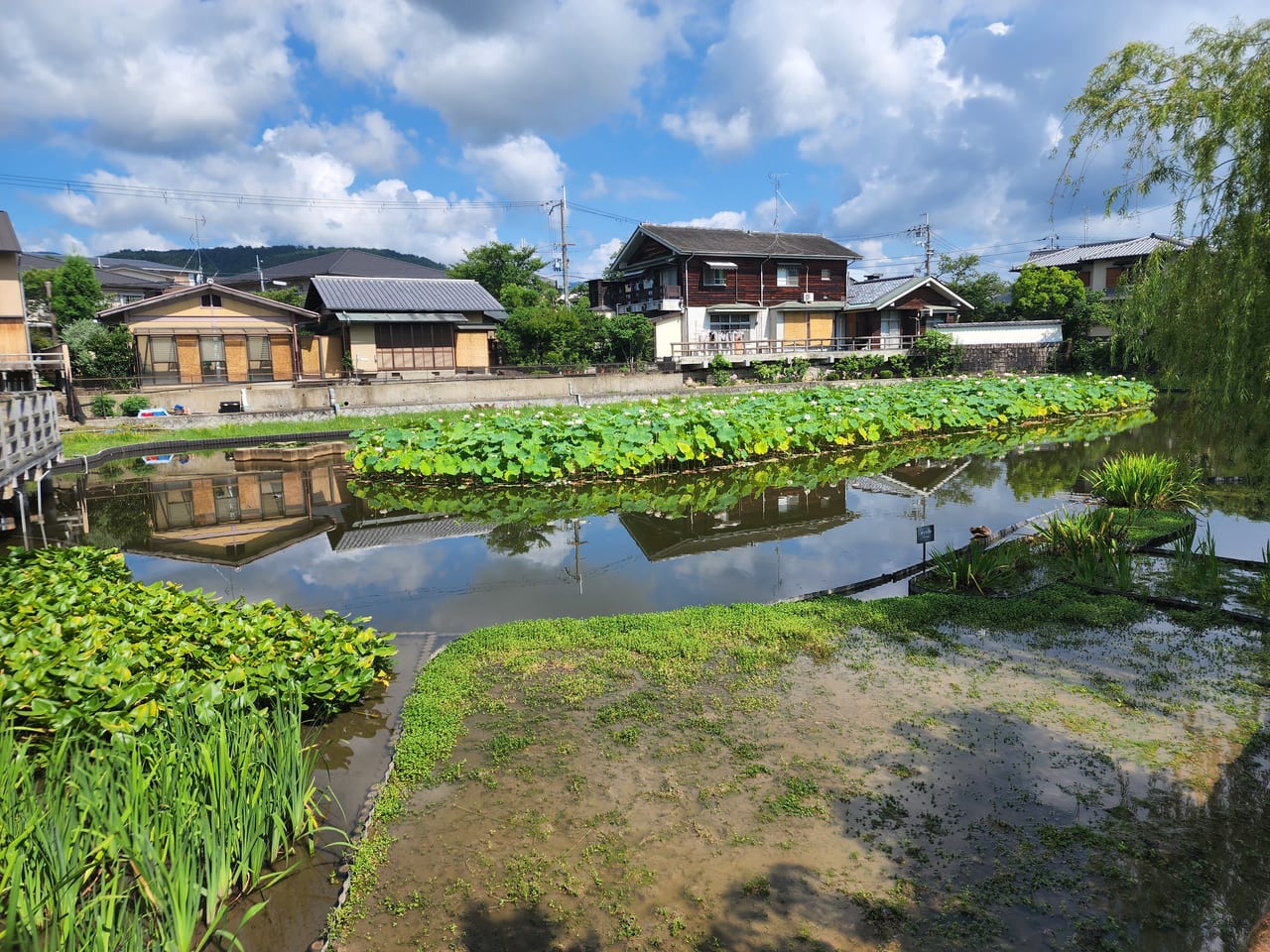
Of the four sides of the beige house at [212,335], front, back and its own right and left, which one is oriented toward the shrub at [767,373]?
left

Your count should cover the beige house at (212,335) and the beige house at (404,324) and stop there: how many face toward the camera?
2

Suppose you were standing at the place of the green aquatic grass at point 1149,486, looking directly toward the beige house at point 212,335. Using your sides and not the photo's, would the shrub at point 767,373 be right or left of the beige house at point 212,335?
right

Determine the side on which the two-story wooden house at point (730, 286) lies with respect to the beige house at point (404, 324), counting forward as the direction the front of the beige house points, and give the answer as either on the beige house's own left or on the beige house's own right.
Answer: on the beige house's own left

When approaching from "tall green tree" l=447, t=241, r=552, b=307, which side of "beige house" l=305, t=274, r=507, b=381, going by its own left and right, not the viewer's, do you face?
back

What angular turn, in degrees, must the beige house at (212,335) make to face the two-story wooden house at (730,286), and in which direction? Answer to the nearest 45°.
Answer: approximately 90° to its left

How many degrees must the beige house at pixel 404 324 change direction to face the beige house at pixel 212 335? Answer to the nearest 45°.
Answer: approximately 90° to its right

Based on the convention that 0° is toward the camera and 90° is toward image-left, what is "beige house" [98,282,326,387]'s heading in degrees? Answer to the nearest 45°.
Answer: approximately 0°

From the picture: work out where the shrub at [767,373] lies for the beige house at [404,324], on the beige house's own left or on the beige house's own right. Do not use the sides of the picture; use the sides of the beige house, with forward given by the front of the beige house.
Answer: on the beige house's own left
